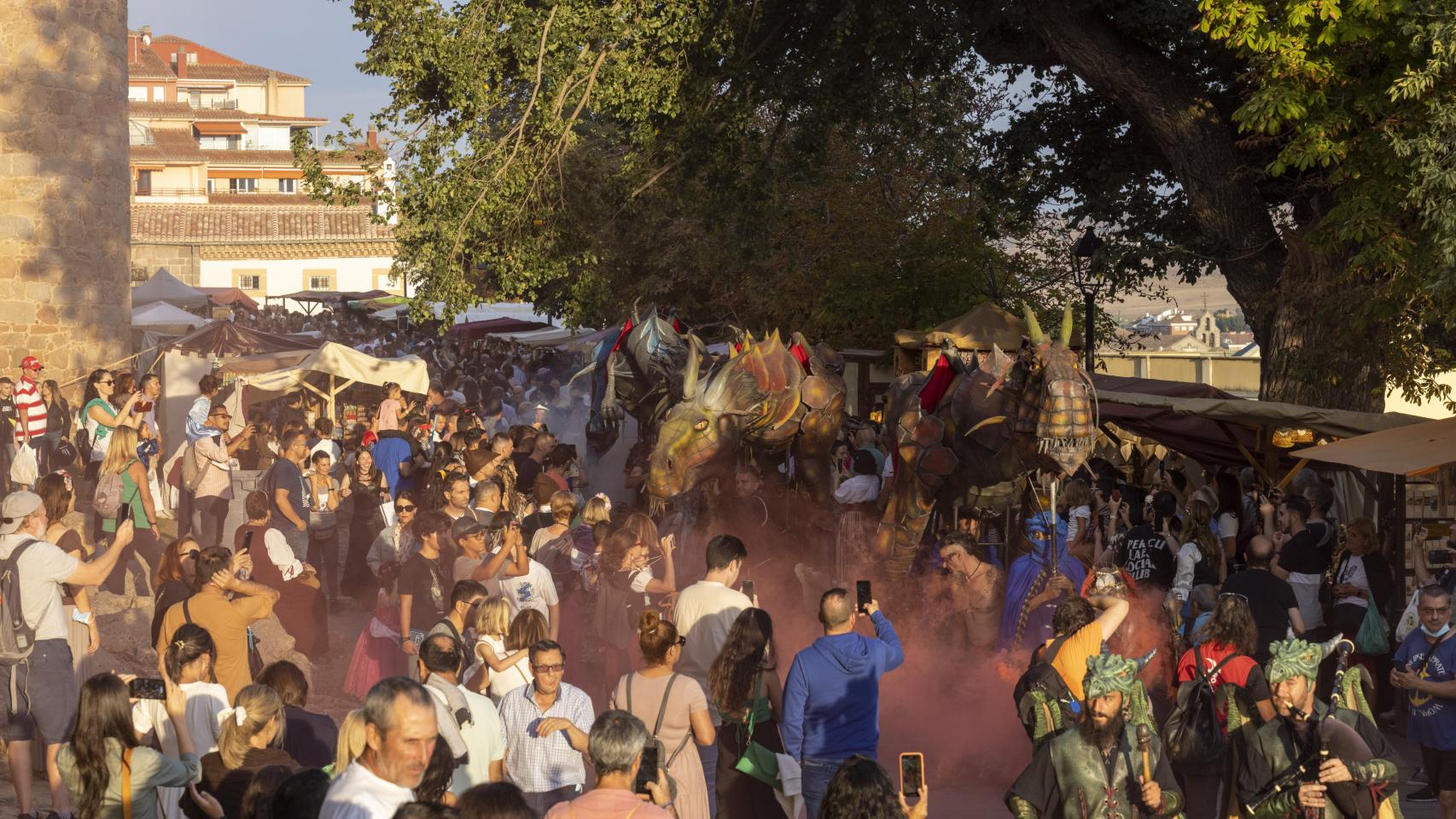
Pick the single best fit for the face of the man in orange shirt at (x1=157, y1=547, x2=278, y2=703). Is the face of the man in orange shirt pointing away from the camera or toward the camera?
away from the camera

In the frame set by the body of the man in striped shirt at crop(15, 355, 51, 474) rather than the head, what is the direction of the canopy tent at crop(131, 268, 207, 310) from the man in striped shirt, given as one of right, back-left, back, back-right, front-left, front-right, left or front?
back-left

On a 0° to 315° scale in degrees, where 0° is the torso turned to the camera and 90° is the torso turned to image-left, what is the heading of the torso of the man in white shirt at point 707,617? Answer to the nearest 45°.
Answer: approximately 225°

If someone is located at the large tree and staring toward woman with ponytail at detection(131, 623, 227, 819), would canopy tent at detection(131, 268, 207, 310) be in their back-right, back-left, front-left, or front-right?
back-right

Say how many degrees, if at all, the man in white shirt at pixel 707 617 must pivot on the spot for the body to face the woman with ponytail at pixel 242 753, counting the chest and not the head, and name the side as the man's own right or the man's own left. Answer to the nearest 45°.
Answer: approximately 180°

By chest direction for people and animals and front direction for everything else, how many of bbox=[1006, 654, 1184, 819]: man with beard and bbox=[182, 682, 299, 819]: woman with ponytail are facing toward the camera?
1

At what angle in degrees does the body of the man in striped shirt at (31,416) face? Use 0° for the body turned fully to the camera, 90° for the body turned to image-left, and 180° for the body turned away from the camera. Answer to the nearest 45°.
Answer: approximately 315°

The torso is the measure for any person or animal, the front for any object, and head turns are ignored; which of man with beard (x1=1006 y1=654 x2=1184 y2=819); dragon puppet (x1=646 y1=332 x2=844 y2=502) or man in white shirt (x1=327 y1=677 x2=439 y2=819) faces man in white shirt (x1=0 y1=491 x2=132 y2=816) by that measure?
the dragon puppet

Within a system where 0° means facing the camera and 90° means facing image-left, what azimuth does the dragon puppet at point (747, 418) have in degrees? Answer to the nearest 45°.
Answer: approximately 45°

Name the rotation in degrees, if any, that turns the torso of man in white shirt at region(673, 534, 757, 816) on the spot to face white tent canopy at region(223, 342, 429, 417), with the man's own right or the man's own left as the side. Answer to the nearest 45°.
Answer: approximately 45° to the man's own left

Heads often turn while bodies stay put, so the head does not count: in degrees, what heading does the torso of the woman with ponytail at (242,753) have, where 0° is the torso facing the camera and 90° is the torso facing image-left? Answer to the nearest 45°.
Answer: approximately 225°

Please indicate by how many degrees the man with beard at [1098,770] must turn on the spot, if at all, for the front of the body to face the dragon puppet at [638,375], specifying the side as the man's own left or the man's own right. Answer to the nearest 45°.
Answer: approximately 135° to the man's own right
